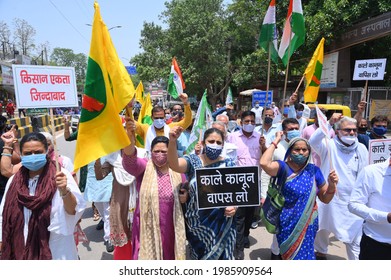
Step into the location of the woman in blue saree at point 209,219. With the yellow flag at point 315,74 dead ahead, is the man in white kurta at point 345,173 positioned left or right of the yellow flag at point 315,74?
right

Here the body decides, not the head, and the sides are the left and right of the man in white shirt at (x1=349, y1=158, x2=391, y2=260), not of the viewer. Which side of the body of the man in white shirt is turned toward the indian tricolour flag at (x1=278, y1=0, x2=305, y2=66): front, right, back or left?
back

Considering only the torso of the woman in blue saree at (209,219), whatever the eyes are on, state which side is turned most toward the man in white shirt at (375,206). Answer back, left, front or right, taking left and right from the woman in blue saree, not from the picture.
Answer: left

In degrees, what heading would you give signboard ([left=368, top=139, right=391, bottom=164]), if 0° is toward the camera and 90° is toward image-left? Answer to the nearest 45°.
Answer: approximately 0°

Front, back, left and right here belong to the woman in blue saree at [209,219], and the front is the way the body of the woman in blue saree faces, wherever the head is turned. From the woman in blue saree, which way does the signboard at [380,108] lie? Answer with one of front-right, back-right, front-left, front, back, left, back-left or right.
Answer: back-left
